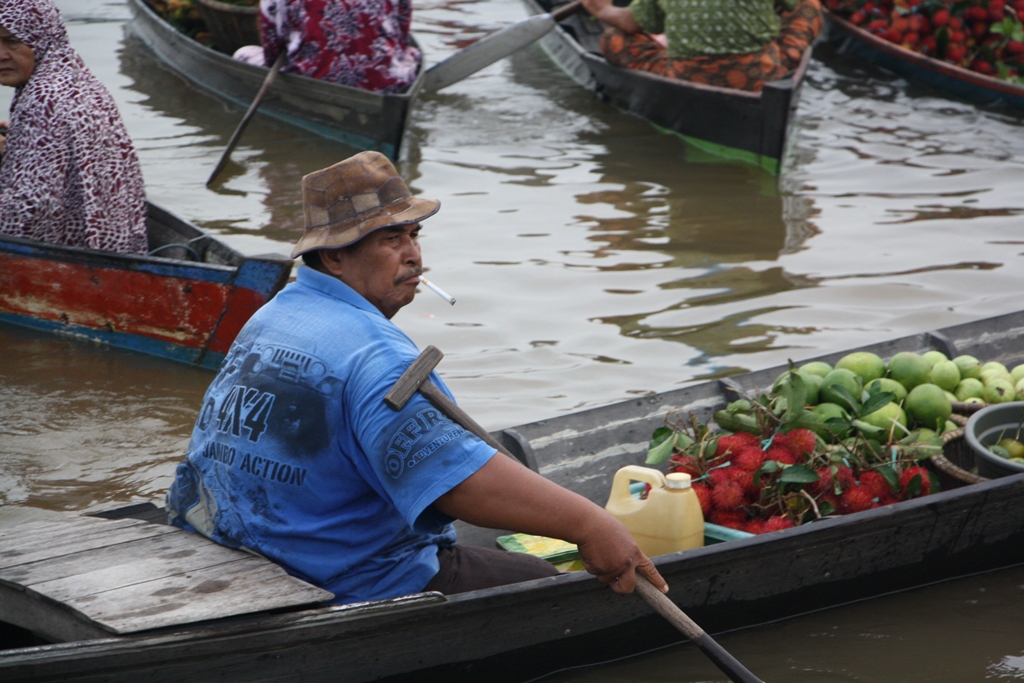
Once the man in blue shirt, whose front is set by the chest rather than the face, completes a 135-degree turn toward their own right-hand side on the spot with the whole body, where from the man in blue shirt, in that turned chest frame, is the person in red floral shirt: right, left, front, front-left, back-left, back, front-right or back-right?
back

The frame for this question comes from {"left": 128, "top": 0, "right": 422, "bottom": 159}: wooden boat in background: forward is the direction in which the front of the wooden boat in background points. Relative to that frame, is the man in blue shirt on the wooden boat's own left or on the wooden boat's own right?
on the wooden boat's own left

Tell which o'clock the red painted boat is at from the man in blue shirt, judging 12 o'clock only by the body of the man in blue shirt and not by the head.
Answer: The red painted boat is roughly at 10 o'clock from the man in blue shirt.

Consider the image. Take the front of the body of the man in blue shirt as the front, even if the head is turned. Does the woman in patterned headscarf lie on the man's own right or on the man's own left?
on the man's own left

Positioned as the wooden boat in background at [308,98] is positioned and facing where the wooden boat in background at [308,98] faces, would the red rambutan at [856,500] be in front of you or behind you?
behind

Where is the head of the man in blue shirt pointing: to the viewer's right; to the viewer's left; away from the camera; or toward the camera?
to the viewer's right

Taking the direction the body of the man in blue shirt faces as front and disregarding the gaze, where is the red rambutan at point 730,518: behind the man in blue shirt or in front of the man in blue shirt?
in front

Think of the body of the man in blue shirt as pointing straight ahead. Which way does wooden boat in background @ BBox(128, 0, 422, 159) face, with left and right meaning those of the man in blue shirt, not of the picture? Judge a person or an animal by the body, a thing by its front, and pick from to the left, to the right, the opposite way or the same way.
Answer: to the left

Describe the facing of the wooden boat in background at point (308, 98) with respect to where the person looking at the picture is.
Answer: facing away from the viewer and to the left of the viewer

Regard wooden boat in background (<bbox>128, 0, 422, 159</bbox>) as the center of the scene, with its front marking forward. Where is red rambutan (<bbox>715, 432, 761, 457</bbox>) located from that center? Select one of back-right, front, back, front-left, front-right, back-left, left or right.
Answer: back-left

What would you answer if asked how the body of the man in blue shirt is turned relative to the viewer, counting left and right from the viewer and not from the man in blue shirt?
facing away from the viewer and to the right of the viewer

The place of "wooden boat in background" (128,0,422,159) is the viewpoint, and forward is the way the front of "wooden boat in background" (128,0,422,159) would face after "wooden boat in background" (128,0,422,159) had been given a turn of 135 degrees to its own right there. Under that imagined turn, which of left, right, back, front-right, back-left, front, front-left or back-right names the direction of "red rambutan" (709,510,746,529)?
right

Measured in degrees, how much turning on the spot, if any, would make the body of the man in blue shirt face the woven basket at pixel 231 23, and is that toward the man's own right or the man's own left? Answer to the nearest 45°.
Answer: approximately 45° to the man's own left
